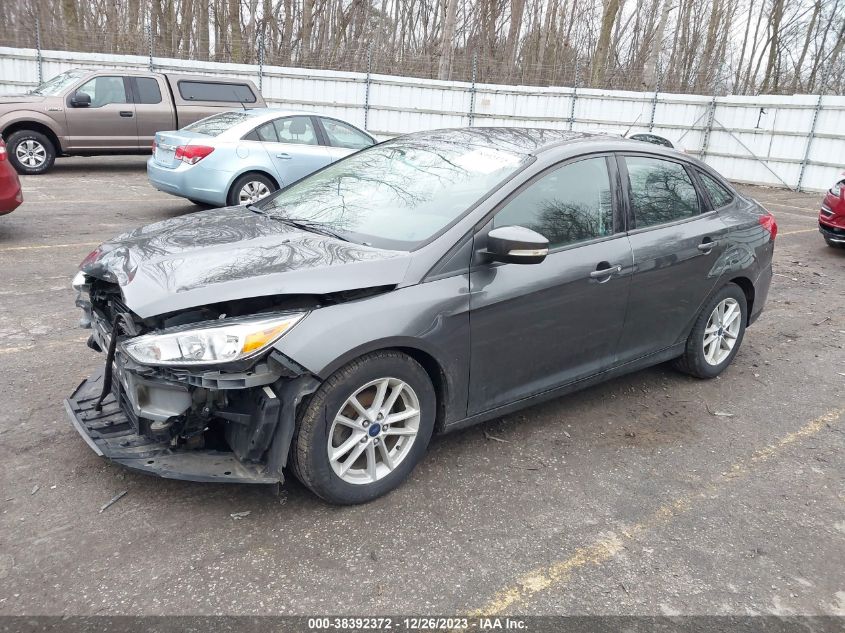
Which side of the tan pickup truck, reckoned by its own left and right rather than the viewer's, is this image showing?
left

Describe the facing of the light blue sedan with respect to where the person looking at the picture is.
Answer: facing away from the viewer and to the right of the viewer

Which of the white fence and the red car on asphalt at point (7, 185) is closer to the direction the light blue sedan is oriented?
the white fence

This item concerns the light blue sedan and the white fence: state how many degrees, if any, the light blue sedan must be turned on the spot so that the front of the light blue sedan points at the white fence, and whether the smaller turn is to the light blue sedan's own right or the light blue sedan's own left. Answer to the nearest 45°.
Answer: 0° — it already faces it

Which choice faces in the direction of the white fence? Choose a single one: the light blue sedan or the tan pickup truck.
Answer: the light blue sedan

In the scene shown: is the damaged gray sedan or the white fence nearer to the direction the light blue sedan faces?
the white fence

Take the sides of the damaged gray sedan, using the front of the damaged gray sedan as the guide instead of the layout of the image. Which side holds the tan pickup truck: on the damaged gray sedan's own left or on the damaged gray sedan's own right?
on the damaged gray sedan's own right

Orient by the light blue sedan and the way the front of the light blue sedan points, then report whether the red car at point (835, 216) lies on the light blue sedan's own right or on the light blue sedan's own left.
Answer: on the light blue sedan's own right

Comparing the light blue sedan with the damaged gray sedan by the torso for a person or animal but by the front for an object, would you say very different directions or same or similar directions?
very different directions

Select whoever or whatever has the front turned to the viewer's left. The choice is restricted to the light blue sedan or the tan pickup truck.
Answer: the tan pickup truck

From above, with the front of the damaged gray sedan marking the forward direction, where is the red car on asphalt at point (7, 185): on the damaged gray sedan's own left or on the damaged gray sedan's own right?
on the damaged gray sedan's own right

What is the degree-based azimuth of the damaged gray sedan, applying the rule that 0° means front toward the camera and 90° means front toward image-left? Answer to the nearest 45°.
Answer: approximately 45°

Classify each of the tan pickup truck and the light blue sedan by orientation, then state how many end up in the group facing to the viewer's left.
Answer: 1

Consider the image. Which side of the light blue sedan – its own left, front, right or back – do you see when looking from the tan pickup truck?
left

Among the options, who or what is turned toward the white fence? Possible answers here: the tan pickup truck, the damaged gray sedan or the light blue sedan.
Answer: the light blue sedan

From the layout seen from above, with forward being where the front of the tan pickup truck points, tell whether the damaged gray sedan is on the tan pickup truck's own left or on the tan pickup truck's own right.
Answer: on the tan pickup truck's own left

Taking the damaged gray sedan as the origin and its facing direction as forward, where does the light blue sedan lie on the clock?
The light blue sedan is roughly at 4 o'clock from the damaged gray sedan.

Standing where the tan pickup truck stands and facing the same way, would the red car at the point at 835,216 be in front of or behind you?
behind

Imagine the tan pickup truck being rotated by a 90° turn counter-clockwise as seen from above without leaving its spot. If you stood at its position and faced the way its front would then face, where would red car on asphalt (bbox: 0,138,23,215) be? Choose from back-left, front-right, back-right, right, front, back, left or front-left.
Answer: front

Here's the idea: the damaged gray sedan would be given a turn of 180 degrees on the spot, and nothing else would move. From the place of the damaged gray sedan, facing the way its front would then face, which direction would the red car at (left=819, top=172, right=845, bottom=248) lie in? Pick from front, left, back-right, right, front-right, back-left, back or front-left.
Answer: front
